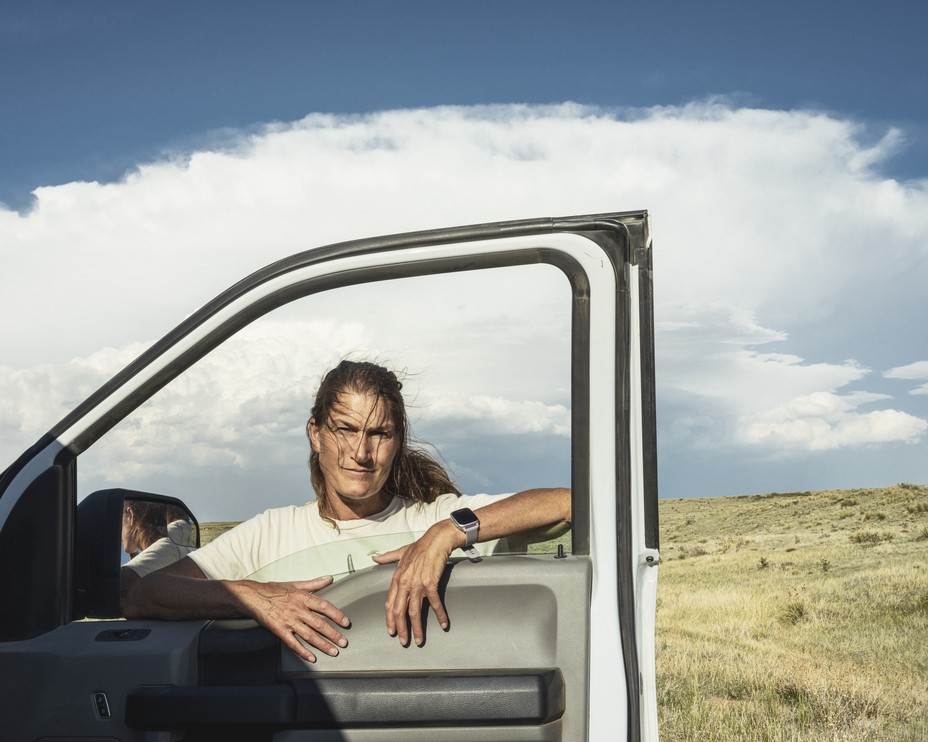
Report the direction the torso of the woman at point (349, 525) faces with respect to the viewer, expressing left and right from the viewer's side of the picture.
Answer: facing the viewer

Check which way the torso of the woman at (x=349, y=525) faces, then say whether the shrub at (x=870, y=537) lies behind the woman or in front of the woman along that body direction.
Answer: behind

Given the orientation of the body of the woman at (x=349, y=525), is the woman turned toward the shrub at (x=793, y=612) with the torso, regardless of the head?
no
